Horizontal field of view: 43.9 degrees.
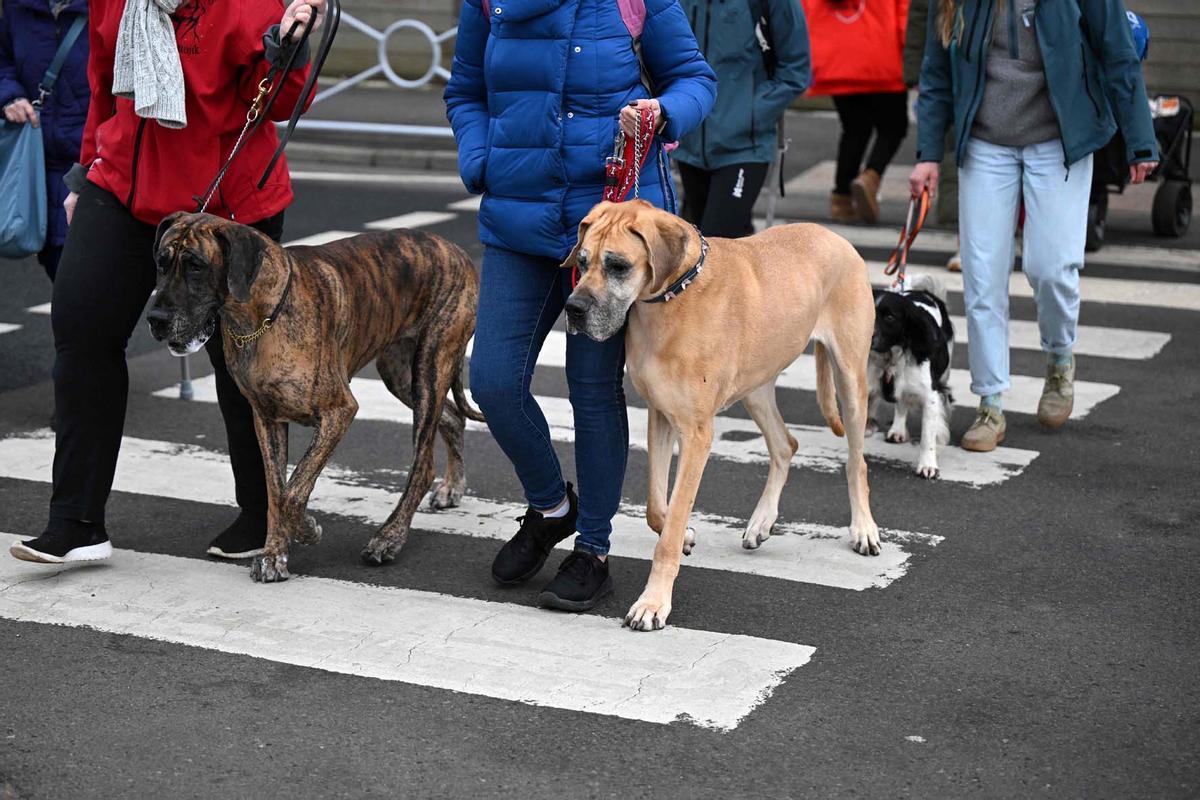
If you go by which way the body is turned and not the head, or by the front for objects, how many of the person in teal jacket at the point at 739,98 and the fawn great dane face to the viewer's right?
0

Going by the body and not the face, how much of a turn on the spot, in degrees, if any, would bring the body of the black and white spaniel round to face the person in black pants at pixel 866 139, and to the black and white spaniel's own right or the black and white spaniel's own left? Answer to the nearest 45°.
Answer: approximately 135° to the black and white spaniel's own right

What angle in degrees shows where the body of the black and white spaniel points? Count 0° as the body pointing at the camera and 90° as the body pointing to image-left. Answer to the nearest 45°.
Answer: approximately 45°

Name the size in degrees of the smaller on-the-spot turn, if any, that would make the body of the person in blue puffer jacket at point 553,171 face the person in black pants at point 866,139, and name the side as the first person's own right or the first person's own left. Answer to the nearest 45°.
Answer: approximately 135° to the first person's own right

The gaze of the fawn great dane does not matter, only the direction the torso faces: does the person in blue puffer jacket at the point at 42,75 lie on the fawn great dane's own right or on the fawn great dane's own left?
on the fawn great dane's own right

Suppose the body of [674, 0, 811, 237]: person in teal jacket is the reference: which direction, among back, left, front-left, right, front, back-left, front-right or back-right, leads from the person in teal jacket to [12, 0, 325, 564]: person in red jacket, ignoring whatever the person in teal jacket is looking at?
front

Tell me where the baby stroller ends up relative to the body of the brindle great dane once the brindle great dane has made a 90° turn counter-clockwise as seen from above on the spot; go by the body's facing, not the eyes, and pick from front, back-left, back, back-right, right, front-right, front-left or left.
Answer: left

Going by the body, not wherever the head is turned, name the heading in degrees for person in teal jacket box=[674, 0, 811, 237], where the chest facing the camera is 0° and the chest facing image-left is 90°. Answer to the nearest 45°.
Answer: approximately 45°

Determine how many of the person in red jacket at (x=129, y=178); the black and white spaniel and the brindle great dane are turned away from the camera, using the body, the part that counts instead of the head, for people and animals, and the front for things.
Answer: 0

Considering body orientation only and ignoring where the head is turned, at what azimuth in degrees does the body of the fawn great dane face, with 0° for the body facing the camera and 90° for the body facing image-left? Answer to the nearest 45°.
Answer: approximately 45°

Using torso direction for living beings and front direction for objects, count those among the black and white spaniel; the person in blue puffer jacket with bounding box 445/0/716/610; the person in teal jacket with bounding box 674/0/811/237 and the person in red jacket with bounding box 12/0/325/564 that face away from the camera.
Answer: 0

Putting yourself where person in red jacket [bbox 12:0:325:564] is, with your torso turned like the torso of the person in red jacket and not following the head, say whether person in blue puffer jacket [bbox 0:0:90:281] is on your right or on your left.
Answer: on your right

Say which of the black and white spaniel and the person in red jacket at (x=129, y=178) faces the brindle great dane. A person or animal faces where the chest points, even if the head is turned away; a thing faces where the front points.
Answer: the black and white spaniel

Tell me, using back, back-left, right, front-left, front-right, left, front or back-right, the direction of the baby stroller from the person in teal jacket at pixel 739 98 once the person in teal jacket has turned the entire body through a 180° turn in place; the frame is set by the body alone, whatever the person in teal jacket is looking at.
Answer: front

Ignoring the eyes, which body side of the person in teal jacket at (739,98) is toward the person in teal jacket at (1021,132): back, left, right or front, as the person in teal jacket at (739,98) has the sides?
left

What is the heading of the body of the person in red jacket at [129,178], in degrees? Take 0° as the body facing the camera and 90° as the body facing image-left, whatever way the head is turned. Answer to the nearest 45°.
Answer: approximately 45°

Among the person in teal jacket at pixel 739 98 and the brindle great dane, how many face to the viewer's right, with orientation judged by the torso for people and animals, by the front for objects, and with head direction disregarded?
0

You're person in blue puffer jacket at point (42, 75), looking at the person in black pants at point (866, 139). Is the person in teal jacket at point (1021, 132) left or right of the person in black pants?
right

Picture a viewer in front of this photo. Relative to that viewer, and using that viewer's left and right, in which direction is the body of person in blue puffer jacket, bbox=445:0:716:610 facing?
facing the viewer and to the left of the viewer

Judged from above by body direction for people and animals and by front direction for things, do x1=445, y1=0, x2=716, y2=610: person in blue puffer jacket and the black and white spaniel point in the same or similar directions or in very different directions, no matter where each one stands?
same or similar directions
